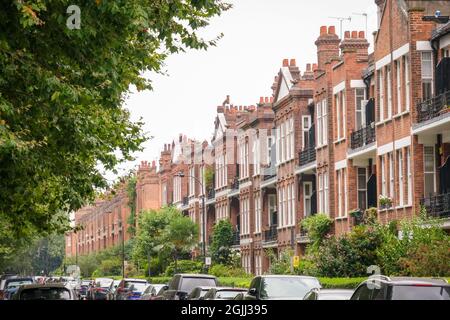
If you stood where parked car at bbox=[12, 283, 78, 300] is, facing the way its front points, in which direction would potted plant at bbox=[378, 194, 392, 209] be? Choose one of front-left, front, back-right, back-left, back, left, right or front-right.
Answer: front-right

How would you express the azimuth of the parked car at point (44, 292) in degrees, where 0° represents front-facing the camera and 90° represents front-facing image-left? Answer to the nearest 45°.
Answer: approximately 180°

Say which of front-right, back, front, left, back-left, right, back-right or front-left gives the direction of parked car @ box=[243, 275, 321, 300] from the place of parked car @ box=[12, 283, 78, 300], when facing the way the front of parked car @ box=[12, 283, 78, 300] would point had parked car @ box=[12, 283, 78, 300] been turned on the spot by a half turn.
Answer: left

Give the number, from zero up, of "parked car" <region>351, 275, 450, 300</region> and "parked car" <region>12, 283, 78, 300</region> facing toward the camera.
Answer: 0

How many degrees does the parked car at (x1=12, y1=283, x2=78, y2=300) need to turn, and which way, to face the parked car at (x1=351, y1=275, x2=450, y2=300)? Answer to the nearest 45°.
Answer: approximately 135° to its right

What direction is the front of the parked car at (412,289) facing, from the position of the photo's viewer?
facing away from the viewer and to the left of the viewer

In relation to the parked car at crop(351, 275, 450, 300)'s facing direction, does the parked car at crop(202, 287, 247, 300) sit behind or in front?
in front

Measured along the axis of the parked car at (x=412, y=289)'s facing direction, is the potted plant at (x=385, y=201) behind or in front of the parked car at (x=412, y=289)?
in front

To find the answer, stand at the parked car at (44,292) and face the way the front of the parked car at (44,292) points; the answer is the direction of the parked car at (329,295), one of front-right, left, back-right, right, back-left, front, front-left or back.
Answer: back-right

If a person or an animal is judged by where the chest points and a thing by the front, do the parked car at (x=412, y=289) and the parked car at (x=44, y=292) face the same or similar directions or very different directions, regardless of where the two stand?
same or similar directions
